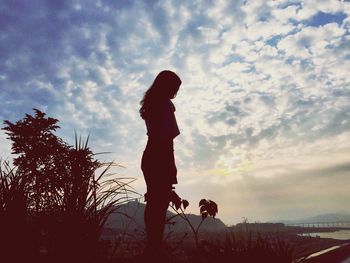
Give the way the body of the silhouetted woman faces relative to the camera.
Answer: to the viewer's right

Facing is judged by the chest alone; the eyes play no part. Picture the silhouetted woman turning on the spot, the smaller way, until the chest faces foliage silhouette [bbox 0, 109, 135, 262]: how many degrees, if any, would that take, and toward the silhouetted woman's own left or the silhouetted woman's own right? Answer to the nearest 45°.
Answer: approximately 180°

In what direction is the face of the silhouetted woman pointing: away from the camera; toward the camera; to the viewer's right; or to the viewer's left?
to the viewer's right
